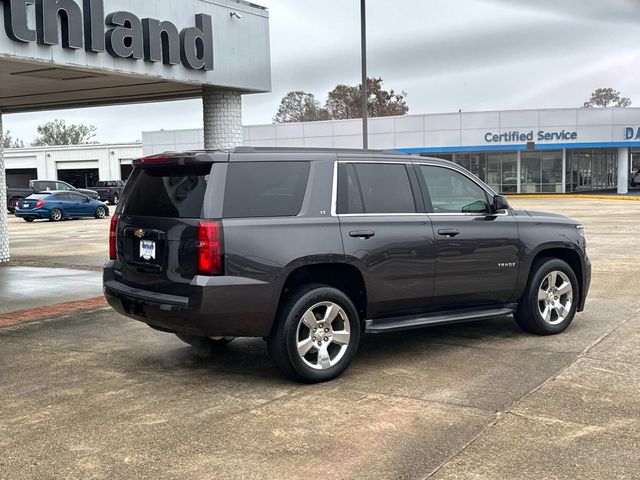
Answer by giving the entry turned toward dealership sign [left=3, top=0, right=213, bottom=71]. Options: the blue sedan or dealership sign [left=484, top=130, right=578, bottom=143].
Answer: dealership sign [left=484, top=130, right=578, bottom=143]

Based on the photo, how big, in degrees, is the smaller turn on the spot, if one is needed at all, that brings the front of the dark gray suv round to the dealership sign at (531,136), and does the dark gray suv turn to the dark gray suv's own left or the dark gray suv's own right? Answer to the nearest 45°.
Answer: approximately 45° to the dark gray suv's own left

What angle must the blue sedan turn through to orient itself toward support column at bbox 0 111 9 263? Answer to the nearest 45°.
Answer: approximately 135° to its right

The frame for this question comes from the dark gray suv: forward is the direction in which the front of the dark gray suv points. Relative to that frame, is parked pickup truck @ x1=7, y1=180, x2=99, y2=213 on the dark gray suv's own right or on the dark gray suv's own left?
on the dark gray suv's own left

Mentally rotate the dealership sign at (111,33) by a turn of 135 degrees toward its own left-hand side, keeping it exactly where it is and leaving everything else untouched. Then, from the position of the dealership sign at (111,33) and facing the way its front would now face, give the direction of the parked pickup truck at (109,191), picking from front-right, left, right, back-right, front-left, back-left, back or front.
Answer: front

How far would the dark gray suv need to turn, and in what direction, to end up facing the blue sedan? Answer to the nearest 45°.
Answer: approximately 90° to its left

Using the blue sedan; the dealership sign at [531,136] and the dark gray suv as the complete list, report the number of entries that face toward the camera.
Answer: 1

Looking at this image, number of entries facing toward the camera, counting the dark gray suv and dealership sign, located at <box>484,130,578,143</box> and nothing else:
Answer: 1

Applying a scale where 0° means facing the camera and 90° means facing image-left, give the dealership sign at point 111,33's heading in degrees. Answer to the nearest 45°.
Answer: approximately 315°

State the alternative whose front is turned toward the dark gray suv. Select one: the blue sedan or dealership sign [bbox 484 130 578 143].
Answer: the dealership sign

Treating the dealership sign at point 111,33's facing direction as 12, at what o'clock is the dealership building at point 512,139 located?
The dealership building is roughly at 9 o'clock from the dealership sign.

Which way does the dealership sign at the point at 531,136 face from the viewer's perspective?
toward the camera

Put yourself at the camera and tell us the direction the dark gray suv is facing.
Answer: facing away from the viewer and to the right of the viewer

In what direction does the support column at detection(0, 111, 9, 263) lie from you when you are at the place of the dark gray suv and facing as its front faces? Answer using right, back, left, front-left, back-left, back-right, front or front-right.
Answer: left

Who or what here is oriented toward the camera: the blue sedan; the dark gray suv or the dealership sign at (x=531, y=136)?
the dealership sign
